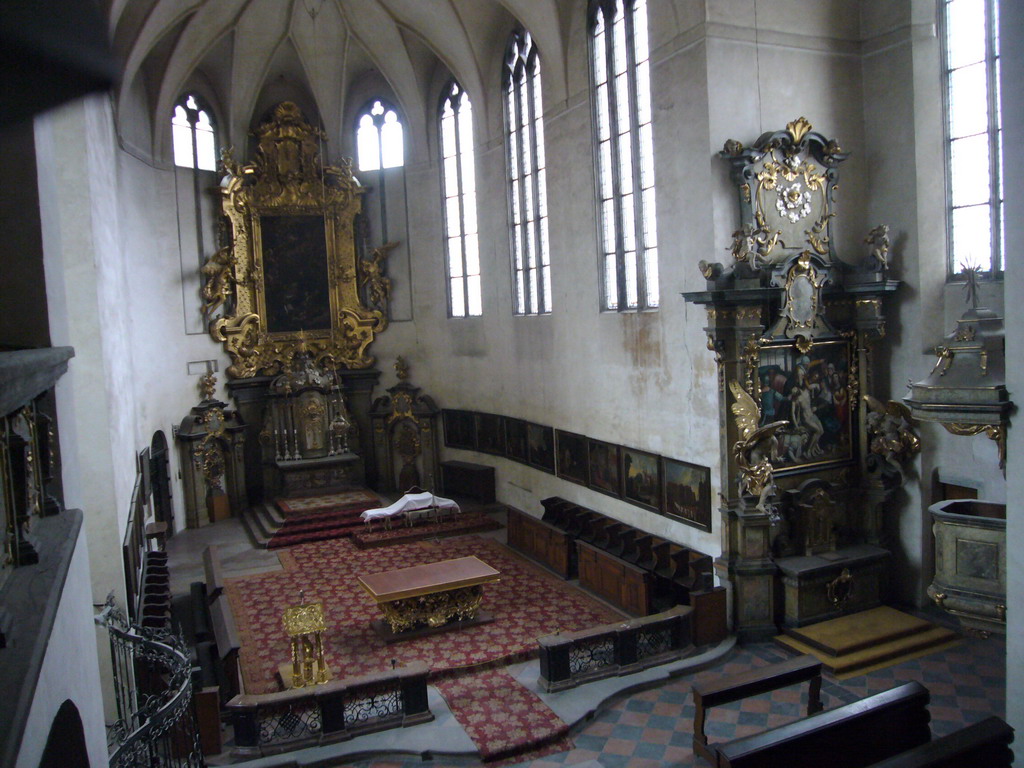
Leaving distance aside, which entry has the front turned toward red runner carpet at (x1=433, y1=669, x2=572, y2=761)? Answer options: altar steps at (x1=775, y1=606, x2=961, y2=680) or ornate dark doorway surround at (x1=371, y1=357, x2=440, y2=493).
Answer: the ornate dark doorway surround

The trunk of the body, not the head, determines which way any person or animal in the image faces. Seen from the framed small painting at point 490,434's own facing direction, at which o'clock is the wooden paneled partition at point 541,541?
The wooden paneled partition is roughly at 10 o'clock from the framed small painting.

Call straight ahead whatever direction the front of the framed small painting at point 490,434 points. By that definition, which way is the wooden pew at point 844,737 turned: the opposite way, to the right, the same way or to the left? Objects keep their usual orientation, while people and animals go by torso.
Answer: to the right

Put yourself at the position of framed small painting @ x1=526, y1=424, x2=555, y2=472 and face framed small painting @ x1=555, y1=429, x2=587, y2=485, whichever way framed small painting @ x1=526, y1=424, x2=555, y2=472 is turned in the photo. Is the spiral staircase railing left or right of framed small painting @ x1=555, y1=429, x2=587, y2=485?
right

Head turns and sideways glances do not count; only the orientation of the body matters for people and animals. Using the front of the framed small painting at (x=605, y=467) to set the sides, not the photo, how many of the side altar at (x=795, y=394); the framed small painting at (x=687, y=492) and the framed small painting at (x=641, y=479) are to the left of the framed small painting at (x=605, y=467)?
3

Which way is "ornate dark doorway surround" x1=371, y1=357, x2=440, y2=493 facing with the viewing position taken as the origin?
facing the viewer

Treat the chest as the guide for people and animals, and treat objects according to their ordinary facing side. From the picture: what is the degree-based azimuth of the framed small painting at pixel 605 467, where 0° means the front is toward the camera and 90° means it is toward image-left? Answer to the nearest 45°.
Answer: approximately 45°

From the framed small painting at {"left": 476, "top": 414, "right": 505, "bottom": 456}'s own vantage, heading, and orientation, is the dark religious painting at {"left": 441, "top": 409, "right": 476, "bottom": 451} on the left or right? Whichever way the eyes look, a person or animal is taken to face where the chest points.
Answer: on its right

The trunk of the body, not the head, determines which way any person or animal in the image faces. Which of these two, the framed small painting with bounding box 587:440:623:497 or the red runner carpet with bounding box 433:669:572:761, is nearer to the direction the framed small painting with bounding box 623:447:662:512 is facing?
the red runner carpet

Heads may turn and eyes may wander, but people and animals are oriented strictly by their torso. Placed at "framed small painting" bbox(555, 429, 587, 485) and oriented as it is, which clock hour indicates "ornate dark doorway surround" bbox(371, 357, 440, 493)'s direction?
The ornate dark doorway surround is roughly at 3 o'clock from the framed small painting.

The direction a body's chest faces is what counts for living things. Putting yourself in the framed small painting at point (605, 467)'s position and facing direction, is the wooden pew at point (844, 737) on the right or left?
on its left

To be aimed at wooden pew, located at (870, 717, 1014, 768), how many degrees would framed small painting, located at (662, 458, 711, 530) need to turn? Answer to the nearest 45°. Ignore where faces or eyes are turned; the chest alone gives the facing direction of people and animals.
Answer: approximately 45° to its left

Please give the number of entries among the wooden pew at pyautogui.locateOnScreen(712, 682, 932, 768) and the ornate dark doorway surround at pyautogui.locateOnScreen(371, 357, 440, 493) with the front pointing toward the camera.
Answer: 1

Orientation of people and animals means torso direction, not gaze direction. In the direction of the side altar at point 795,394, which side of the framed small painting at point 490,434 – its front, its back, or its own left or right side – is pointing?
left

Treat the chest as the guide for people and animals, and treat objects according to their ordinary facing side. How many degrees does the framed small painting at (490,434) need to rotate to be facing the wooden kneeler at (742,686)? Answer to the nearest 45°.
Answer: approximately 45° to its left

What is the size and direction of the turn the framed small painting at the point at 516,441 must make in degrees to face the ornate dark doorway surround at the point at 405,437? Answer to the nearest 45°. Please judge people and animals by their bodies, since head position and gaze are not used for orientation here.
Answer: approximately 90° to its right
